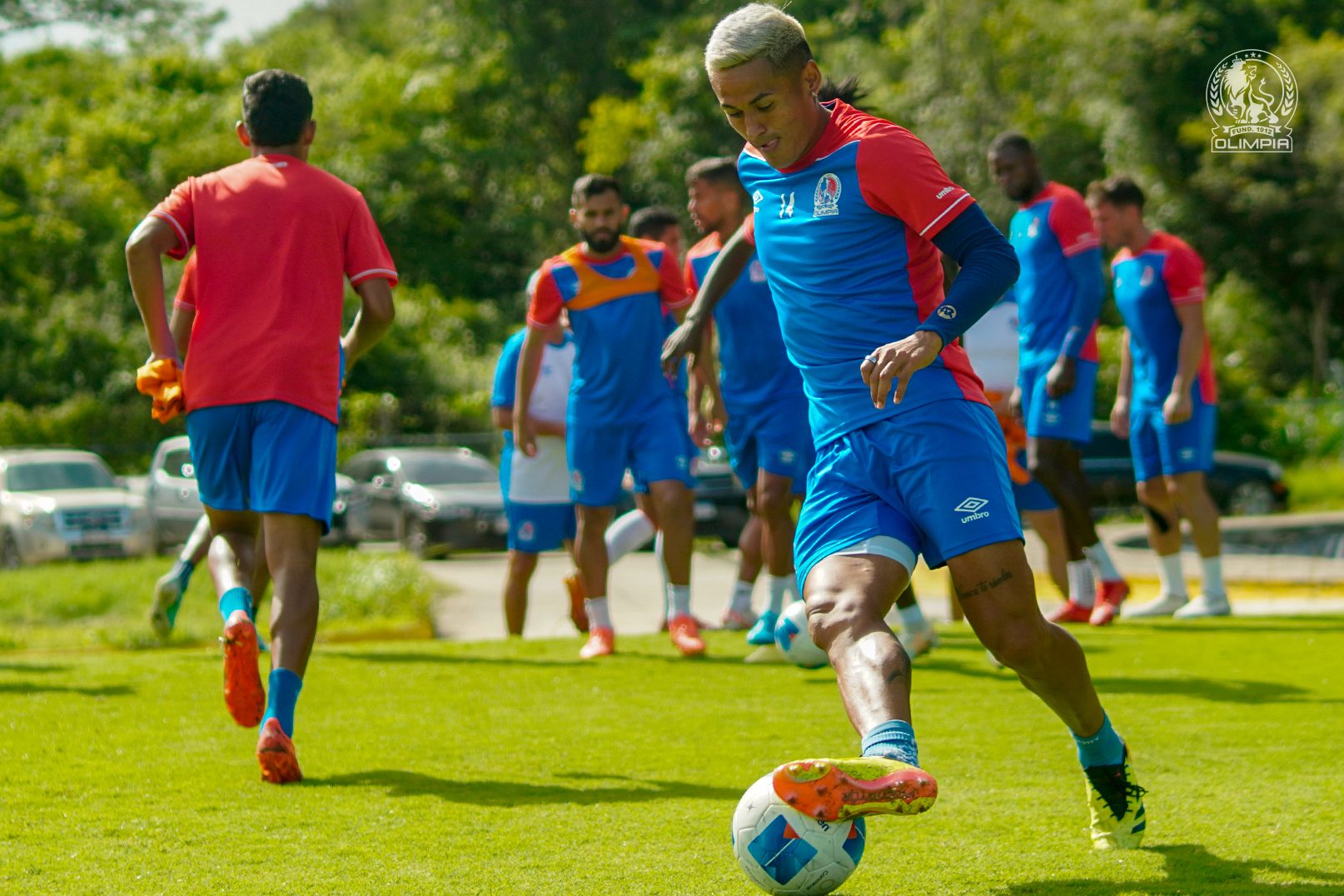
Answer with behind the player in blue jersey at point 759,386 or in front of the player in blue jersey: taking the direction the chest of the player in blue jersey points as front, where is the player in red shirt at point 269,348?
in front

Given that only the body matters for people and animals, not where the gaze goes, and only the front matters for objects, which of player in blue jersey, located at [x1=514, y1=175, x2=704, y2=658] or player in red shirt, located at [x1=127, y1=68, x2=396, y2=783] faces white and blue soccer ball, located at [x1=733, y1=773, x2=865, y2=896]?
the player in blue jersey

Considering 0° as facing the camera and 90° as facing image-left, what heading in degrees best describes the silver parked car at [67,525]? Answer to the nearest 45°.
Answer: approximately 315°

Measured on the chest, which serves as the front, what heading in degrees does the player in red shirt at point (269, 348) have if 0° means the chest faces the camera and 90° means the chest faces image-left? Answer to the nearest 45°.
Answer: approximately 180°

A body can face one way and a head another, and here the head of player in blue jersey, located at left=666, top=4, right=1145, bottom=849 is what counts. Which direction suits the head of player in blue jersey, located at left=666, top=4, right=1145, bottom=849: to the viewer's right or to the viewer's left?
to the viewer's left

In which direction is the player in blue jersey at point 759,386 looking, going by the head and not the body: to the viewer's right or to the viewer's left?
to the viewer's left

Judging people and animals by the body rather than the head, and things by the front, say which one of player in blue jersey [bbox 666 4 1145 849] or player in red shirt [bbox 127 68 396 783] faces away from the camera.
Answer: the player in red shirt

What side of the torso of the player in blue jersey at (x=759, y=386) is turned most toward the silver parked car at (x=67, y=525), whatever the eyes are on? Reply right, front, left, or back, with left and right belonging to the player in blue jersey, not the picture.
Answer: right

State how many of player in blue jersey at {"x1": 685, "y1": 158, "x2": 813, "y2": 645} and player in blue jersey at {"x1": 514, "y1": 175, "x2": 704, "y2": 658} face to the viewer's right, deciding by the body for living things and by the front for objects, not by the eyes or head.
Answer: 0

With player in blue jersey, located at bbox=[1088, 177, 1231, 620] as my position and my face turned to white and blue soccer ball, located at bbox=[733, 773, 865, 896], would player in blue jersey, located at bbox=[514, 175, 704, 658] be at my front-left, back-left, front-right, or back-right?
front-right
